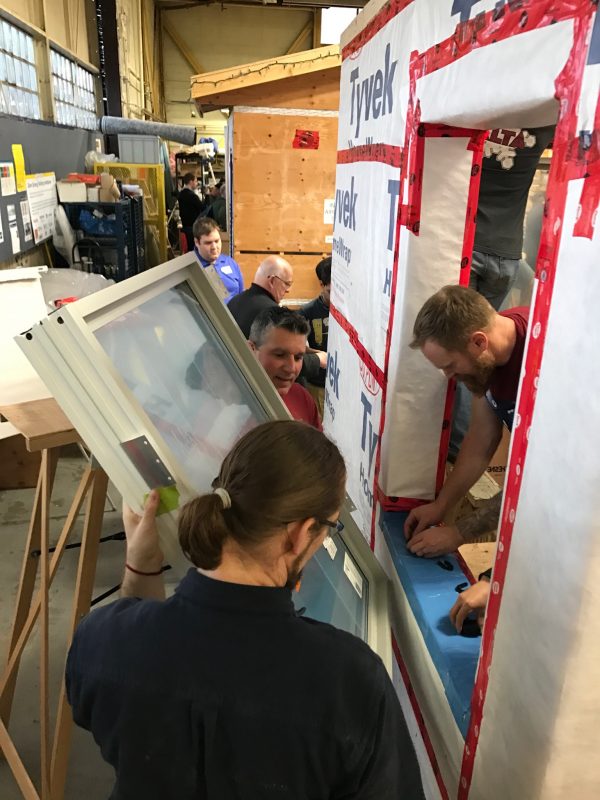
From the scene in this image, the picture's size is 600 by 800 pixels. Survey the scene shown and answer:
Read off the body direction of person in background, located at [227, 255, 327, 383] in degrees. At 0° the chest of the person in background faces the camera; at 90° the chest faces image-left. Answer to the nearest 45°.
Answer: approximately 270°

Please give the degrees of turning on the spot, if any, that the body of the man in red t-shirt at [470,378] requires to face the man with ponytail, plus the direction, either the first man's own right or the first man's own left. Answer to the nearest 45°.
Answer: approximately 45° to the first man's own left

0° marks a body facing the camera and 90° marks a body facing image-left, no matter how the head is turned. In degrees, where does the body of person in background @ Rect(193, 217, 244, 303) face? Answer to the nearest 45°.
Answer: approximately 315°

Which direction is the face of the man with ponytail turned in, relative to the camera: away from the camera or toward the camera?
away from the camera

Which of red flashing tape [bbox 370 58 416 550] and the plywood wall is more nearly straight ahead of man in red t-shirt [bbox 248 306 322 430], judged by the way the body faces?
the red flashing tape

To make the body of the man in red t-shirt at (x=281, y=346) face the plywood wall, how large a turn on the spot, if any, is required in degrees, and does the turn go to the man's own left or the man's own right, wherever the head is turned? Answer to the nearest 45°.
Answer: approximately 135° to the man's own left

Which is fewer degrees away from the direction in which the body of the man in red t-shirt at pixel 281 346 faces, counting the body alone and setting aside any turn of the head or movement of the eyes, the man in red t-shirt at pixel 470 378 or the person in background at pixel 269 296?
the man in red t-shirt

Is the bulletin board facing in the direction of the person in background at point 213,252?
yes

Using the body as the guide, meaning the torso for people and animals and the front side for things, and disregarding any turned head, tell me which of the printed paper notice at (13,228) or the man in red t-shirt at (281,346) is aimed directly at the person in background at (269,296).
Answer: the printed paper notice
